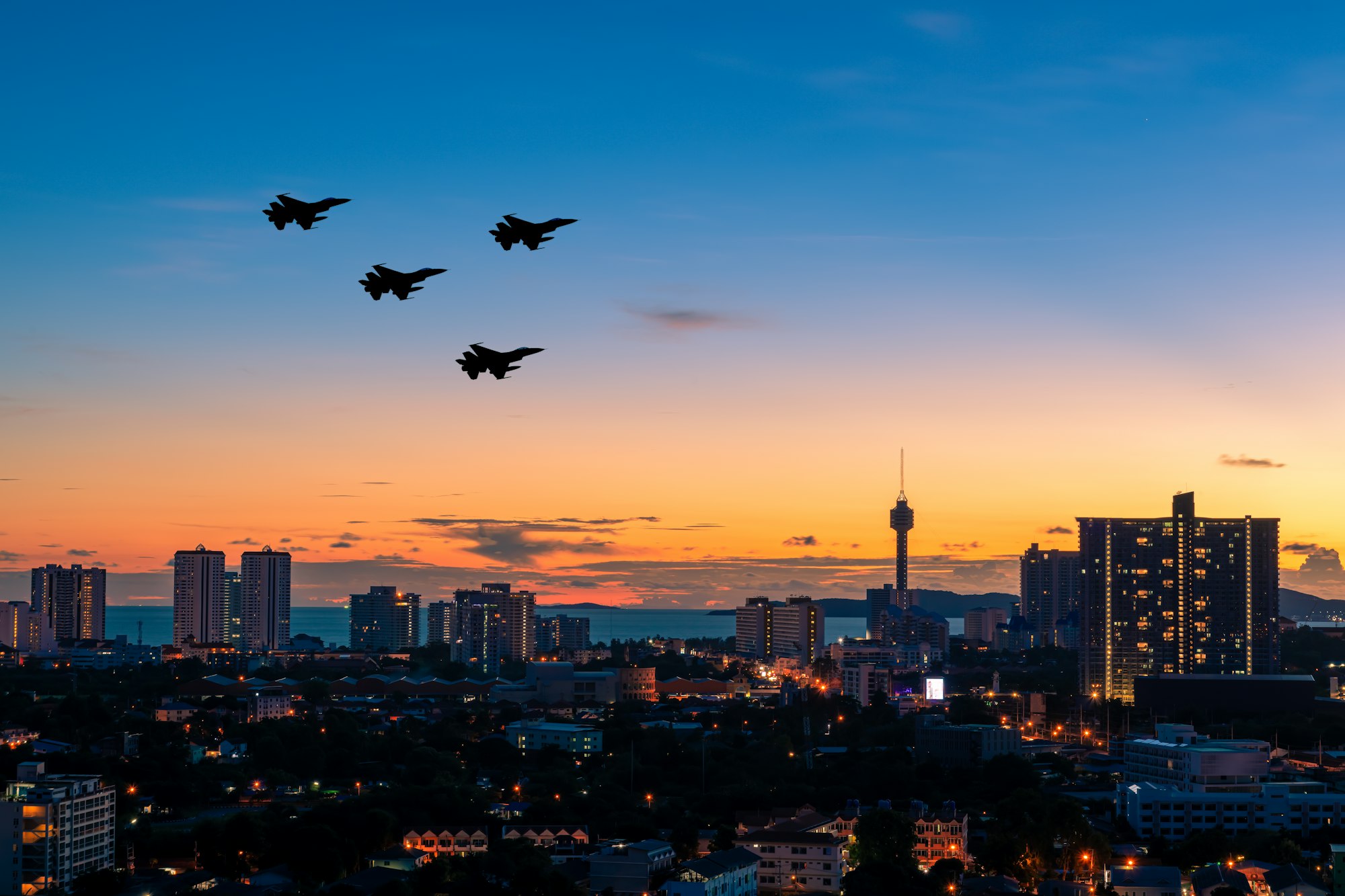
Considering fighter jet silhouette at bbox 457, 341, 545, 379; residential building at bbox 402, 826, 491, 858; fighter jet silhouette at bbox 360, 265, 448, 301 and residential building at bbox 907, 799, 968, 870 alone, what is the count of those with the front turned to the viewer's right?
2

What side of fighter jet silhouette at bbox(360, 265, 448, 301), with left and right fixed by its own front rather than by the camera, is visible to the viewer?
right

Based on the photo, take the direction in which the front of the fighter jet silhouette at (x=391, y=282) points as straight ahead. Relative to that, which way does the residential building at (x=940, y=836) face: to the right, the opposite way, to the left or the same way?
to the right

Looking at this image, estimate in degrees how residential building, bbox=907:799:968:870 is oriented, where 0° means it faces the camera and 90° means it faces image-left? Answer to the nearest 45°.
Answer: approximately 0°

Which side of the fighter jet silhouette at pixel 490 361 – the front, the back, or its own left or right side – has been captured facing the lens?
right

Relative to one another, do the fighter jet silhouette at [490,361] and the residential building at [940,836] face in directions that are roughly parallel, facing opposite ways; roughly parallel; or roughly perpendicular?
roughly perpendicular

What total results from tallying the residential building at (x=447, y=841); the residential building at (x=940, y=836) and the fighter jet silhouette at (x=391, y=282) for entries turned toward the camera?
2

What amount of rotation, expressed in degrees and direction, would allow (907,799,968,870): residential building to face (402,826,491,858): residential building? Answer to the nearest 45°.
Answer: approximately 90° to its right

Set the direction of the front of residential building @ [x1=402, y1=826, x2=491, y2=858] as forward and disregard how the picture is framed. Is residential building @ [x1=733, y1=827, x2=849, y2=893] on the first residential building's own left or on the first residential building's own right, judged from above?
on the first residential building's own left
